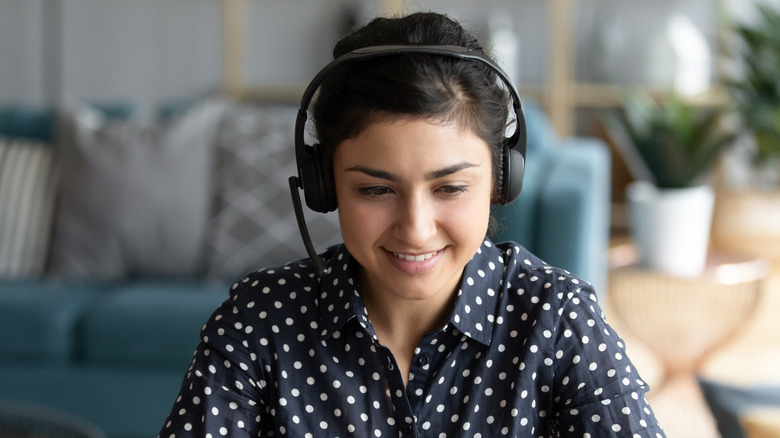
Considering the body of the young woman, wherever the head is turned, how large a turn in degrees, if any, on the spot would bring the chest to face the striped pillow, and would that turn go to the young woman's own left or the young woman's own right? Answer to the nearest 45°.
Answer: approximately 135° to the young woman's own right

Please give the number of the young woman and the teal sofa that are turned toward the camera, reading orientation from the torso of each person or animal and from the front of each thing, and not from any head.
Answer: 2

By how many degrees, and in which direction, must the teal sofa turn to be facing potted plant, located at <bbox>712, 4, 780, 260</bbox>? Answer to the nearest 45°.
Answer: approximately 90° to its left

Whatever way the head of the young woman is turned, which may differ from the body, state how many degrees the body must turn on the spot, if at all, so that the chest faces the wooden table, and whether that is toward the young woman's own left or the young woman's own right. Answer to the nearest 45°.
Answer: approximately 135° to the young woman's own left

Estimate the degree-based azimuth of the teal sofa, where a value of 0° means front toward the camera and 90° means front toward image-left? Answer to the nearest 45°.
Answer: approximately 0°

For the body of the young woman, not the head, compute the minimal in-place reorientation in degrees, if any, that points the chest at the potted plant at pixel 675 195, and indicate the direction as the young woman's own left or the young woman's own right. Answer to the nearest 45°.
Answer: approximately 135° to the young woman's own left

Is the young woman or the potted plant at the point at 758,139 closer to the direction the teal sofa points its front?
the young woman

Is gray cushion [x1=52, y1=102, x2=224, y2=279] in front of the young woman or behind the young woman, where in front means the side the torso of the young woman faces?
behind

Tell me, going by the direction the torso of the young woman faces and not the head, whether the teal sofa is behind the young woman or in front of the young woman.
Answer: behind
